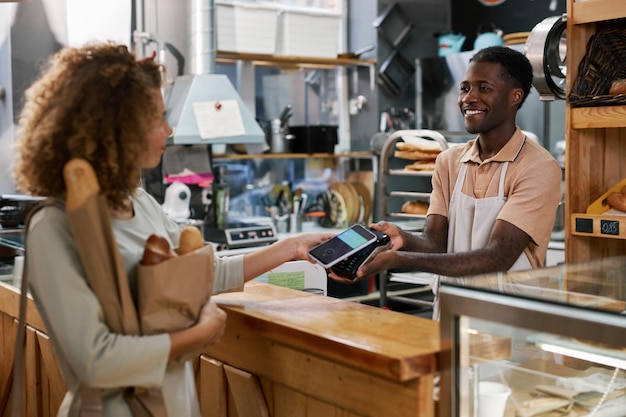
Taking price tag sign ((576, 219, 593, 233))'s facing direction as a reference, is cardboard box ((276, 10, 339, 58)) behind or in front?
behind

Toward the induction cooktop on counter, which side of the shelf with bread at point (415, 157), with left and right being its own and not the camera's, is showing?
right

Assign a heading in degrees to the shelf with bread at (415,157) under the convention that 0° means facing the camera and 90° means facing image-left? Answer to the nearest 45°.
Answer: approximately 0°

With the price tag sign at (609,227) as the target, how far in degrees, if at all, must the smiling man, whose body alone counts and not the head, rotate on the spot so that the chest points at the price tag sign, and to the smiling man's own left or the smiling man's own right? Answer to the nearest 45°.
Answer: approximately 180°

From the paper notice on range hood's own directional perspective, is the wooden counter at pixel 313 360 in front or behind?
in front

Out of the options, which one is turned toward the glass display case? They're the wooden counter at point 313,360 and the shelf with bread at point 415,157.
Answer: the shelf with bread

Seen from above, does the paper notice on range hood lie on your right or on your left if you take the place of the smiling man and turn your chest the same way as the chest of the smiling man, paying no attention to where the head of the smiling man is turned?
on your right

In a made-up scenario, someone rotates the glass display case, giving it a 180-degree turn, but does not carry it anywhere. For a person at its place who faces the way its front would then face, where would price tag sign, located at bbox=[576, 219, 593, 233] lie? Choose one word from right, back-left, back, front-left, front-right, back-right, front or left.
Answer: front-left

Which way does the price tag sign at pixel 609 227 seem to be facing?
toward the camera

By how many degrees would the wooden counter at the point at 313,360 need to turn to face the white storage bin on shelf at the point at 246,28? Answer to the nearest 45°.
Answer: approximately 135° to its right

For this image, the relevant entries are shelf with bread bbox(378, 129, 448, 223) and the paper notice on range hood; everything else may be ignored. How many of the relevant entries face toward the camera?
2

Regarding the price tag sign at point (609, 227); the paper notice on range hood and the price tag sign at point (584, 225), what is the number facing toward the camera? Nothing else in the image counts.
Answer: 3

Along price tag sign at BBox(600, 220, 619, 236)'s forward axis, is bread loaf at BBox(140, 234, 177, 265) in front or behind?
in front

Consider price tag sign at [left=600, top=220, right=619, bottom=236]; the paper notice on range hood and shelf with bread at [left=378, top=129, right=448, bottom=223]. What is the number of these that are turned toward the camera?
3

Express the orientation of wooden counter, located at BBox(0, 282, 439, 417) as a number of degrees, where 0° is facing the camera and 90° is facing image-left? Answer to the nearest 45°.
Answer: approximately 45°

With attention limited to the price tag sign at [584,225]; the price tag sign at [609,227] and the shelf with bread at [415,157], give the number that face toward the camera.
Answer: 3
